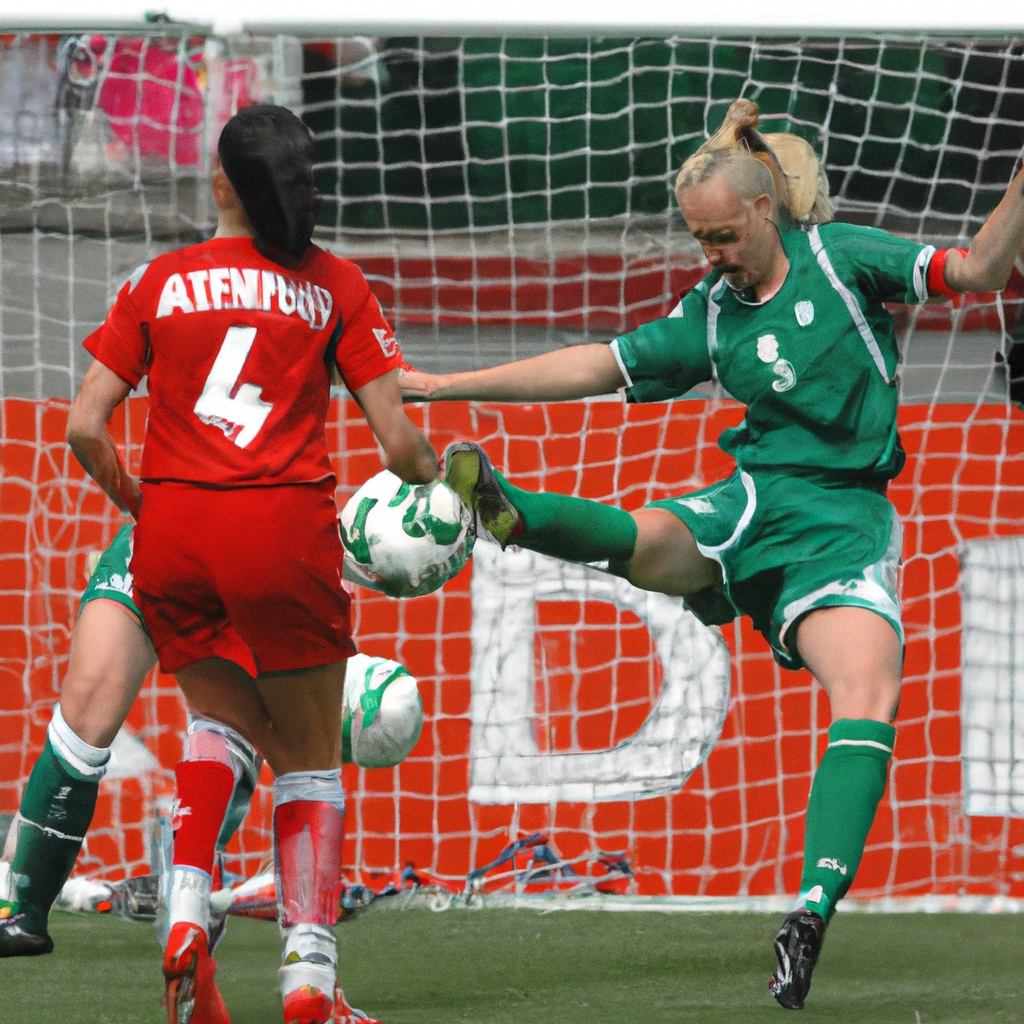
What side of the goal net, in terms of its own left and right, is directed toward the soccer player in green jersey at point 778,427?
front

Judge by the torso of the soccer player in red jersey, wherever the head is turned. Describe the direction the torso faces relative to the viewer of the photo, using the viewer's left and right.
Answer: facing away from the viewer

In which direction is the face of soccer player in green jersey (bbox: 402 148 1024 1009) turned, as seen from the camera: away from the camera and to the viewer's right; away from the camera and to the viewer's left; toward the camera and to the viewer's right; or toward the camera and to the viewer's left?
toward the camera and to the viewer's left

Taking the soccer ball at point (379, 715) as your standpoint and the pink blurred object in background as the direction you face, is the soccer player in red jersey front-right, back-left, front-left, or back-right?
back-left

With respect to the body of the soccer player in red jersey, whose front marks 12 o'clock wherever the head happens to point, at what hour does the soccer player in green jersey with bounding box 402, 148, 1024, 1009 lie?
The soccer player in green jersey is roughly at 2 o'clock from the soccer player in red jersey.

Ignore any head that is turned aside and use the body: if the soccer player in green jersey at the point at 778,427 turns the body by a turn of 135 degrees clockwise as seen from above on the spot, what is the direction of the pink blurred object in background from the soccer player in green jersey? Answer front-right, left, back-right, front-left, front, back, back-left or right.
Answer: front-left

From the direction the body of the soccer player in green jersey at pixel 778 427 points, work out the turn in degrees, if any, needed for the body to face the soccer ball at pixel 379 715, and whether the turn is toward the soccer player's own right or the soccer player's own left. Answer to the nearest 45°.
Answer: approximately 45° to the soccer player's own right

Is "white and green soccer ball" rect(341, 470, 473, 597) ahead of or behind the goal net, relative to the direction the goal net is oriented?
ahead

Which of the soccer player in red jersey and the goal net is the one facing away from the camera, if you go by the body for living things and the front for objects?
the soccer player in red jersey

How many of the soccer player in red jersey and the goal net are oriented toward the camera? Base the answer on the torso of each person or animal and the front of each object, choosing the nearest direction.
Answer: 1

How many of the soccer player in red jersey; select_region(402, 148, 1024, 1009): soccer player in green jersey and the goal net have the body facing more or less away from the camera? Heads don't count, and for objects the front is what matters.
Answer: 1

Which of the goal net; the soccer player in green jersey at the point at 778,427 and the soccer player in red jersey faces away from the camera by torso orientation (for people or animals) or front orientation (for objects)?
the soccer player in red jersey

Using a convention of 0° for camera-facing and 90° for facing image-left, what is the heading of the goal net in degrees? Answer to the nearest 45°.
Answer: approximately 0°

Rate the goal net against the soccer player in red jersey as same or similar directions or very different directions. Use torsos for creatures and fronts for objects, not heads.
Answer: very different directions
